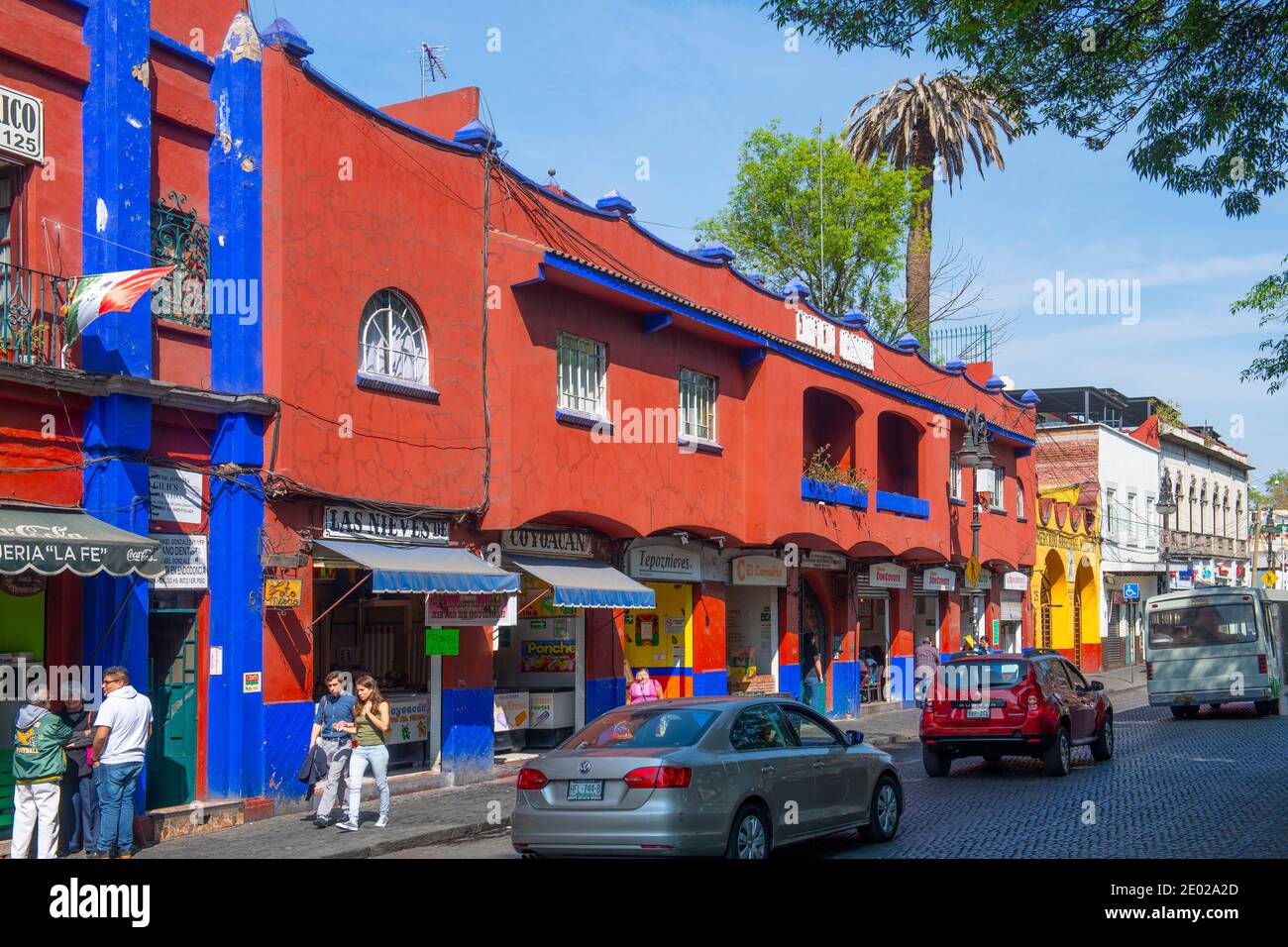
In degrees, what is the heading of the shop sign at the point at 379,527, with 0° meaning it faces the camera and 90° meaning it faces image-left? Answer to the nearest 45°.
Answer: approximately 315°

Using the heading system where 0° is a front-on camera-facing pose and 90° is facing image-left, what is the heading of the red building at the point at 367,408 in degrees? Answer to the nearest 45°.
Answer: approximately 315°

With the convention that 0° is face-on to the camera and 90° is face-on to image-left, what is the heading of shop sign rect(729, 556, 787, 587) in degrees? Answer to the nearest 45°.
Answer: approximately 315°

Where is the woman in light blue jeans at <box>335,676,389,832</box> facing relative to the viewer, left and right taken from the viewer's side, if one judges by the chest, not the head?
facing the viewer and to the left of the viewer

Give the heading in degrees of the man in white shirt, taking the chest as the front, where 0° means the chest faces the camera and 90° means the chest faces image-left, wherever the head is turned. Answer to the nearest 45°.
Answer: approximately 135°

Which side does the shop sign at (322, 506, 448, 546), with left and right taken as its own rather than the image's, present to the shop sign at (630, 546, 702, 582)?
left
